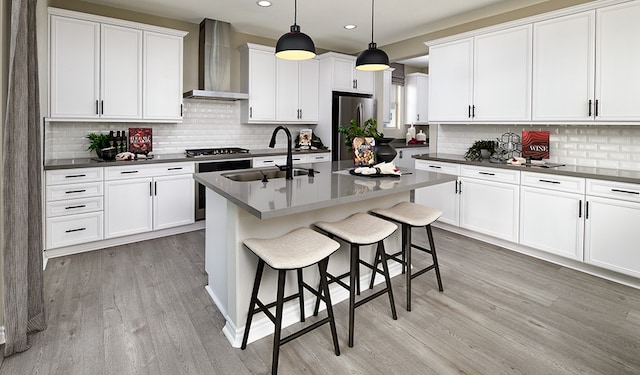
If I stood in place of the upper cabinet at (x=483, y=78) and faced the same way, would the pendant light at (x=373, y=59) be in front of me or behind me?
in front

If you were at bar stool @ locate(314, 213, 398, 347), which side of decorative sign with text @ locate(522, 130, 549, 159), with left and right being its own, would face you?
front

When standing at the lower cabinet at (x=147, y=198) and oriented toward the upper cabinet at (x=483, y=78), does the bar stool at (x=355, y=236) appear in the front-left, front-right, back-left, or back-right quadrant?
front-right

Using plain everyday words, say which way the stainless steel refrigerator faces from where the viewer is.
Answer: facing the viewer and to the right of the viewer

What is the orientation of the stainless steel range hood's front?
toward the camera

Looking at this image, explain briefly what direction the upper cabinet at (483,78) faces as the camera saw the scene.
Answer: facing the viewer and to the left of the viewer

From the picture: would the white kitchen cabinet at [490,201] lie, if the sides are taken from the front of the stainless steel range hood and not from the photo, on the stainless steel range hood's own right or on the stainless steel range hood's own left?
on the stainless steel range hood's own left

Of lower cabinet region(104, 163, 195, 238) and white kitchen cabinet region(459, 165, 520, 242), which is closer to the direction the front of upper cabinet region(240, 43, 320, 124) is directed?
the white kitchen cabinet

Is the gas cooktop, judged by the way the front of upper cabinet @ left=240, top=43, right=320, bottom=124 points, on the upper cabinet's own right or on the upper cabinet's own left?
on the upper cabinet's own right

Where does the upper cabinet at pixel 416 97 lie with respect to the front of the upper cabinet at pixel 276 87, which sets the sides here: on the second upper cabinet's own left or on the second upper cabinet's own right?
on the second upper cabinet's own left

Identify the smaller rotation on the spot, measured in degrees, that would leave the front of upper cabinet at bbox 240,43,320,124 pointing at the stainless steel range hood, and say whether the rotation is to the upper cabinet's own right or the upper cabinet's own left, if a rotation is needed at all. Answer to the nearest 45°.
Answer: approximately 90° to the upper cabinet's own right

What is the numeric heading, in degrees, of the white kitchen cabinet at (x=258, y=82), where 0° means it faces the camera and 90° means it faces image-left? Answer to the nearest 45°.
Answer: approximately 315°

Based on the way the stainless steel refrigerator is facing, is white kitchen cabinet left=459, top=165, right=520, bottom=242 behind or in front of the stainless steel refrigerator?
in front

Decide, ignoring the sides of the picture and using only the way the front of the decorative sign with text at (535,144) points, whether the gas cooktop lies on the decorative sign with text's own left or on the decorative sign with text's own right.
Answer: on the decorative sign with text's own right

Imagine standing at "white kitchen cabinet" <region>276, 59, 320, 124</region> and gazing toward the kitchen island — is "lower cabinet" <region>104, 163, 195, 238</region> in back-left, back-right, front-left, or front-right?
front-right
